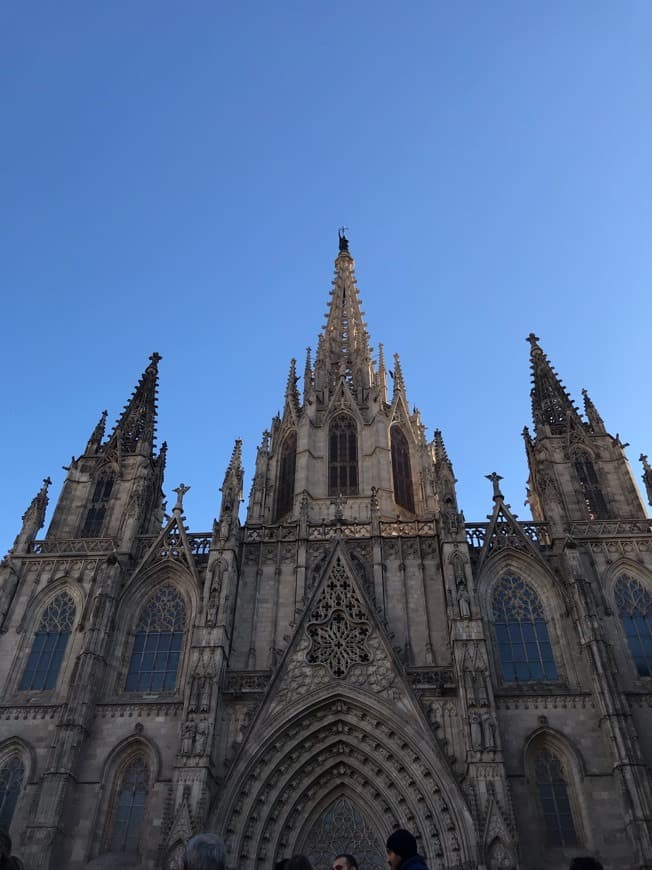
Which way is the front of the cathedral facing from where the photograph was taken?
facing the viewer

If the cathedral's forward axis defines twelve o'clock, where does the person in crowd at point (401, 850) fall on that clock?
The person in crowd is roughly at 12 o'clock from the cathedral.
